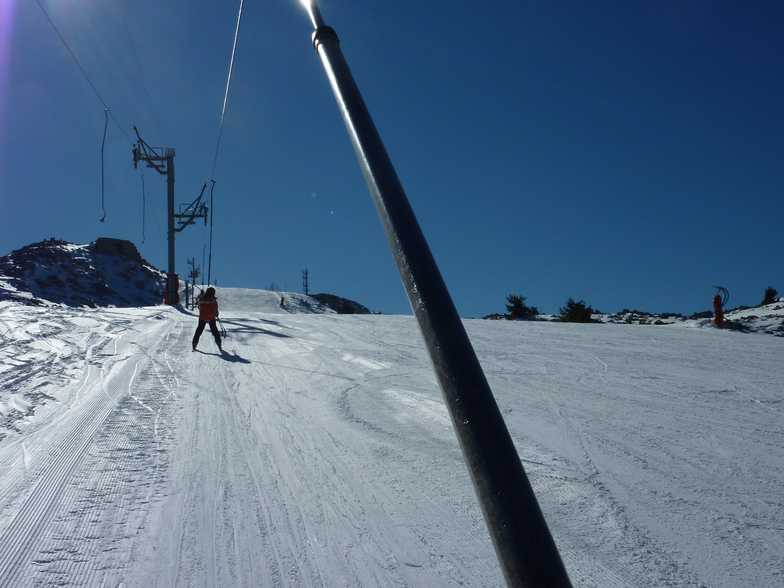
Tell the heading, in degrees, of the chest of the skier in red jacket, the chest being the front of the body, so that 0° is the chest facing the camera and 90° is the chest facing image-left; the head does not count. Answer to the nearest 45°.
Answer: approximately 180°

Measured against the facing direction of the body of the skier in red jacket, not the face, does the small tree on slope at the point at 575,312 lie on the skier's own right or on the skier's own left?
on the skier's own right

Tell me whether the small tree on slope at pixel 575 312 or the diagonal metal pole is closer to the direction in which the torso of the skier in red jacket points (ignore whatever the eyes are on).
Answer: the small tree on slope

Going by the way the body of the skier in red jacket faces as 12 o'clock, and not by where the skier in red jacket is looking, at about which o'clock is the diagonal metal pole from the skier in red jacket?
The diagonal metal pole is roughly at 6 o'clock from the skier in red jacket.

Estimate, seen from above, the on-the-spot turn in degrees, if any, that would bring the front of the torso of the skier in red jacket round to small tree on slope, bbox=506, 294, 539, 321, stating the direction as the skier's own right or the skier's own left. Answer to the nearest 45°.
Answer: approximately 45° to the skier's own right
